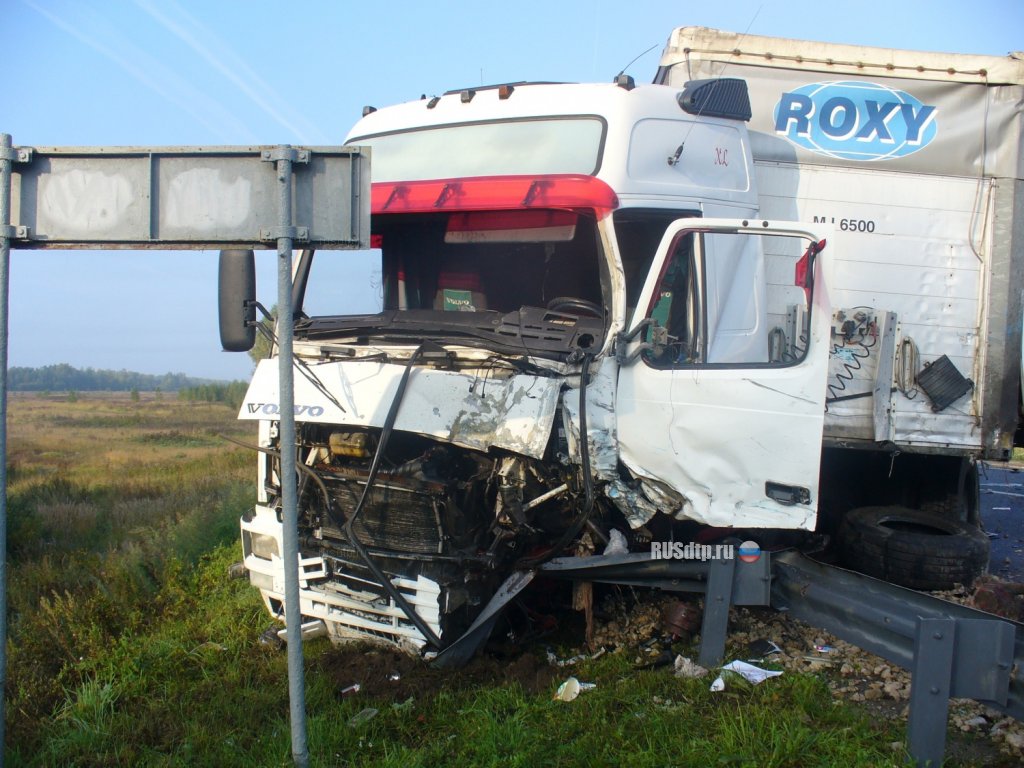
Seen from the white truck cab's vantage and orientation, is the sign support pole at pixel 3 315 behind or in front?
in front

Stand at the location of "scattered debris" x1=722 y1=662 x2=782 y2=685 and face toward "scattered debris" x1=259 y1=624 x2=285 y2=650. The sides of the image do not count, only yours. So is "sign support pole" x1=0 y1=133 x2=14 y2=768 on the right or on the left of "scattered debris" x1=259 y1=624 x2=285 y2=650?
left

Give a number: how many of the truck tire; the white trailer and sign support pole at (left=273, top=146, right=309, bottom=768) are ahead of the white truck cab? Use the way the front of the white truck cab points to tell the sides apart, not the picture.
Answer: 1

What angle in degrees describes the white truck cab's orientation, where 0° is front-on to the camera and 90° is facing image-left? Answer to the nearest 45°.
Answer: approximately 45°

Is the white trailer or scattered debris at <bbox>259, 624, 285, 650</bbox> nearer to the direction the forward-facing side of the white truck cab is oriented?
the scattered debris

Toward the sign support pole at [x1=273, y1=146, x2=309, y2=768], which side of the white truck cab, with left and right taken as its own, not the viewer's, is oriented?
front

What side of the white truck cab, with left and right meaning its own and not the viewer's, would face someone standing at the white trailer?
back

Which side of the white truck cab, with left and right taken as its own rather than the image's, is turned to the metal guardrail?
left

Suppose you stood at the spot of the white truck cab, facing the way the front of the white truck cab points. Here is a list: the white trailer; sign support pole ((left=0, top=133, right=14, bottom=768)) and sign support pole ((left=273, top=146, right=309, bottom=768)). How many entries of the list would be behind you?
1
